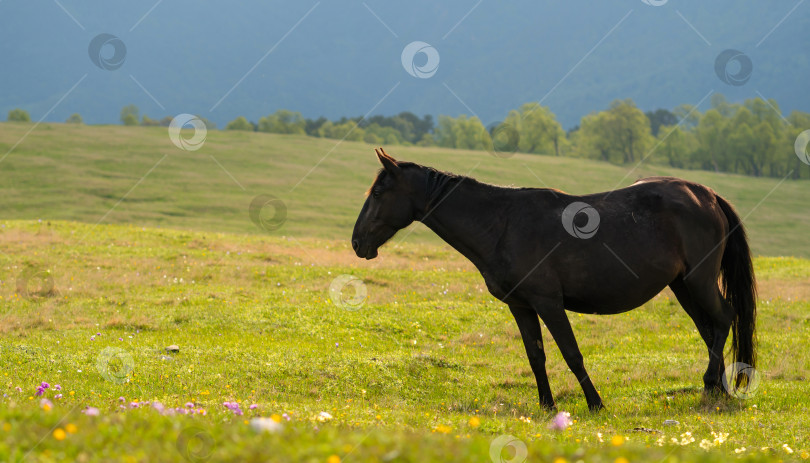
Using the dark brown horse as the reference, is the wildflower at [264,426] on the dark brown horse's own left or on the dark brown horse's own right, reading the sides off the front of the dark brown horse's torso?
on the dark brown horse's own left

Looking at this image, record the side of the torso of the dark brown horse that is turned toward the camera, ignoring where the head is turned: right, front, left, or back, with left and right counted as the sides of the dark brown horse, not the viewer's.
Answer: left
